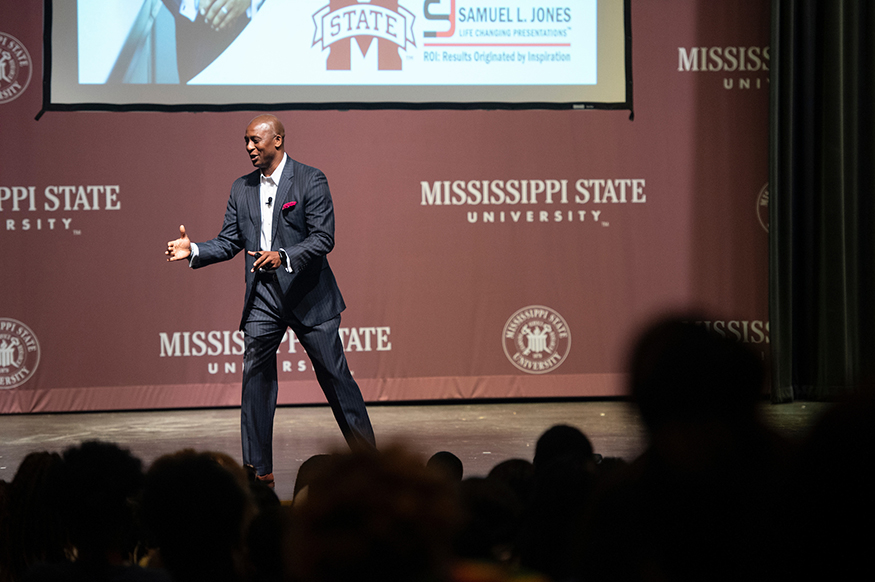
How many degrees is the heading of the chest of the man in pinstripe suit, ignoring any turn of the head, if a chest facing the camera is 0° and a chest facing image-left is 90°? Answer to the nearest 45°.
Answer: approximately 45°

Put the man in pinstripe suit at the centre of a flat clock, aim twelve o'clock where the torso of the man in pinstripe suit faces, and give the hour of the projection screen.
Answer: The projection screen is roughly at 5 o'clock from the man in pinstripe suit.

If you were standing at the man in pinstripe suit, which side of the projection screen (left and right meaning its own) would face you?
front

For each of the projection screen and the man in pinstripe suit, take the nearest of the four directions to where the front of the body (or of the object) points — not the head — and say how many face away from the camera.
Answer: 0

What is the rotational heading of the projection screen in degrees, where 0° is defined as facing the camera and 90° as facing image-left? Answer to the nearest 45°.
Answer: approximately 0°

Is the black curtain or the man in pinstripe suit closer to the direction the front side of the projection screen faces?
the man in pinstripe suit

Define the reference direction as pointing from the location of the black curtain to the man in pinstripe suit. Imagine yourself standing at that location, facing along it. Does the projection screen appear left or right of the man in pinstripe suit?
right

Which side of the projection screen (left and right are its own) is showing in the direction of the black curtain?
left

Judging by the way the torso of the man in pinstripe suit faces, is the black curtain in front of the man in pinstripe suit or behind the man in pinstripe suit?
behind
